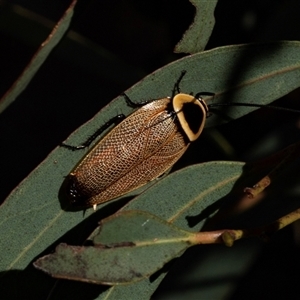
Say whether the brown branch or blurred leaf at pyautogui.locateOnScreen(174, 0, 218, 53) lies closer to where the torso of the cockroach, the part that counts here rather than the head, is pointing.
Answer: the blurred leaf

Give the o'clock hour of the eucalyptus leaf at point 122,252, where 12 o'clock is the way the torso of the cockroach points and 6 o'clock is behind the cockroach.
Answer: The eucalyptus leaf is roughly at 5 o'clock from the cockroach.

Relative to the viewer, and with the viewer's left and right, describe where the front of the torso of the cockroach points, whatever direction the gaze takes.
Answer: facing away from the viewer and to the right of the viewer
